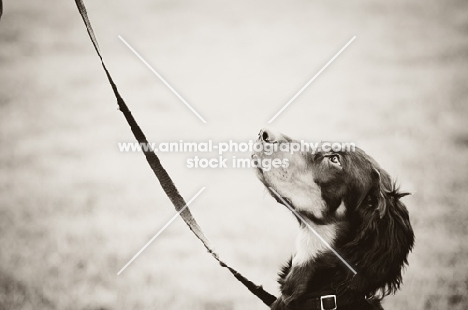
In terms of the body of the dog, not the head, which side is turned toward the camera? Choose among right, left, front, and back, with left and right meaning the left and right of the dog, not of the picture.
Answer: left
